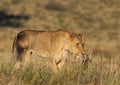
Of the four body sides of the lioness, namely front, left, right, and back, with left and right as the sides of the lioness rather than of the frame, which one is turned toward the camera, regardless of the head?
right
